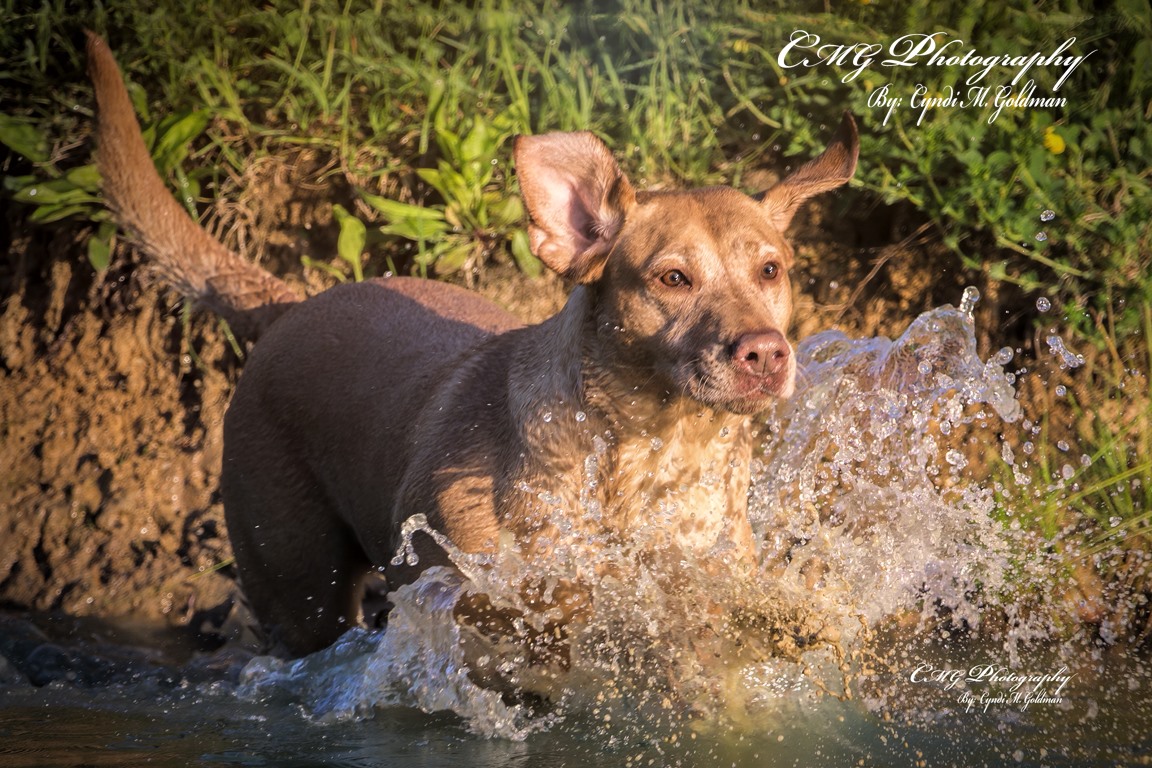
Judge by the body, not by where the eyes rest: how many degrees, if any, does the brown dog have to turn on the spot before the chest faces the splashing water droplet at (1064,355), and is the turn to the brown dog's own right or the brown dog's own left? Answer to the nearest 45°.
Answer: approximately 90° to the brown dog's own left

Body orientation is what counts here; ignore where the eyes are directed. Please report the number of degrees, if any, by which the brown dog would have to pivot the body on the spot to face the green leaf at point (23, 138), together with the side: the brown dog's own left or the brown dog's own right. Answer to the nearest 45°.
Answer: approximately 180°

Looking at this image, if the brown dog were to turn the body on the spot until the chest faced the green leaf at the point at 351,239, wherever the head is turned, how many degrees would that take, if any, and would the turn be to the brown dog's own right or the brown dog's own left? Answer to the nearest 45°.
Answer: approximately 135° to the brown dog's own left

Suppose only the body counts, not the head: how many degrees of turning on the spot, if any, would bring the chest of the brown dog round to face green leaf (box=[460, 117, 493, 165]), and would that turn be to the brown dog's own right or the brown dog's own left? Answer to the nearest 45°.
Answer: approximately 135° to the brown dog's own left

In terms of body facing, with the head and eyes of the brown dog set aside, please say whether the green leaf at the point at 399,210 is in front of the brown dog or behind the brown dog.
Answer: behind

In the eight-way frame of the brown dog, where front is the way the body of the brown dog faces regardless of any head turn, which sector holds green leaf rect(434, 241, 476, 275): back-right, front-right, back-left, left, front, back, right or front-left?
back-left

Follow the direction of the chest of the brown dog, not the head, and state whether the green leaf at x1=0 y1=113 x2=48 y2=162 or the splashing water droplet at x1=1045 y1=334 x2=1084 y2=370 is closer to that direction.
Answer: the splashing water droplet

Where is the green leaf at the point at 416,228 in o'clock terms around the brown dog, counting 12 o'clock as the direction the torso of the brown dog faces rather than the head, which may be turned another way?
The green leaf is roughly at 7 o'clock from the brown dog.

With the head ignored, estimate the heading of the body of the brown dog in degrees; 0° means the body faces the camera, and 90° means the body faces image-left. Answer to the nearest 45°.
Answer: approximately 315°
